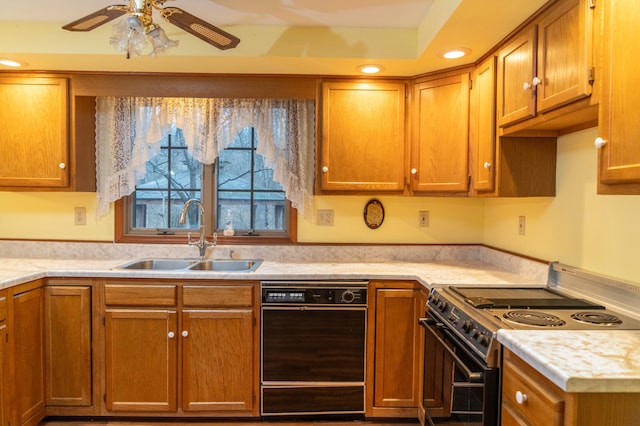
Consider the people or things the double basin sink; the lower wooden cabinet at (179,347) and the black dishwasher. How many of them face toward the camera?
3

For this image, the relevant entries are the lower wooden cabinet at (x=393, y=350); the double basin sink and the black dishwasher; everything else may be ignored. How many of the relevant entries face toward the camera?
3

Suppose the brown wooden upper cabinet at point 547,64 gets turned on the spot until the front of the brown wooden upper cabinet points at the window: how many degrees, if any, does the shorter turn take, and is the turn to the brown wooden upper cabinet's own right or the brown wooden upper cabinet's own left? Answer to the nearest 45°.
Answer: approximately 45° to the brown wooden upper cabinet's own right

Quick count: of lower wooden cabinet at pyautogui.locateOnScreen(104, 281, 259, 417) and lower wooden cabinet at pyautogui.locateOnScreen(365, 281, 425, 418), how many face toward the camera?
2

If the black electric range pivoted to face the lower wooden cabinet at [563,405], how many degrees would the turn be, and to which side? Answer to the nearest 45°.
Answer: approximately 45° to its left

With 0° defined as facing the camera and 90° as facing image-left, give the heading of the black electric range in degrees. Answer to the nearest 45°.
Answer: approximately 45°

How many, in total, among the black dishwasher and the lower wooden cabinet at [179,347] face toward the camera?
2

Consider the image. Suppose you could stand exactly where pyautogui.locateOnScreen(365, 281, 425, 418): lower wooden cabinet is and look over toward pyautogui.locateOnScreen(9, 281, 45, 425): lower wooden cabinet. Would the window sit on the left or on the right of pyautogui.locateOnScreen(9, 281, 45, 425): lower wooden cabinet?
right

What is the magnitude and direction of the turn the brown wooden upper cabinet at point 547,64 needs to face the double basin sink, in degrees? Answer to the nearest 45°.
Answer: approximately 45° to its right
